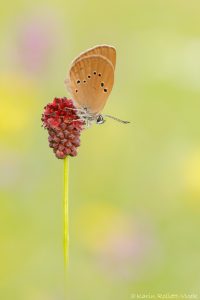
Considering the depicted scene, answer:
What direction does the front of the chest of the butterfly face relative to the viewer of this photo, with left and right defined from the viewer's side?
facing to the right of the viewer
